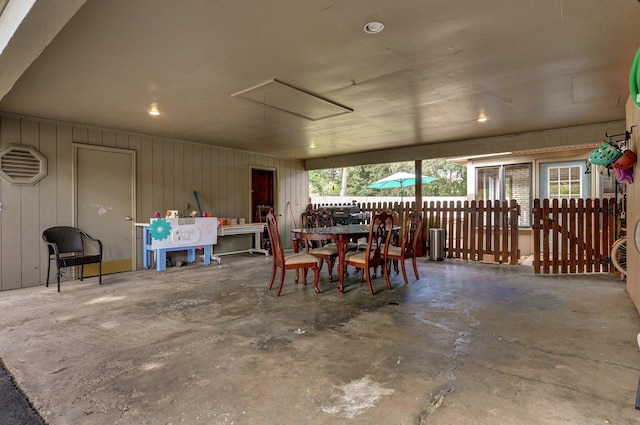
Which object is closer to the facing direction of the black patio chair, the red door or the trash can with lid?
the trash can with lid

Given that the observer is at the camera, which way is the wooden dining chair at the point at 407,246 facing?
facing away from the viewer and to the left of the viewer

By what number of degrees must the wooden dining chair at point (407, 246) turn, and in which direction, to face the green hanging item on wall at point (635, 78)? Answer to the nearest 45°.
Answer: approximately 180°

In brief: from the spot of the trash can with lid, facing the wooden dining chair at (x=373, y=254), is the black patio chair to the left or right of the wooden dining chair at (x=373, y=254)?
right

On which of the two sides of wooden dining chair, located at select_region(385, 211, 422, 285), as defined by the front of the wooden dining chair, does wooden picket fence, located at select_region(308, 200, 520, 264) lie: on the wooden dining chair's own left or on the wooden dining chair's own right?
on the wooden dining chair's own right

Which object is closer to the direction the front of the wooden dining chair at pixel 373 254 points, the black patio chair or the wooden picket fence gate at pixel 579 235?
the black patio chair

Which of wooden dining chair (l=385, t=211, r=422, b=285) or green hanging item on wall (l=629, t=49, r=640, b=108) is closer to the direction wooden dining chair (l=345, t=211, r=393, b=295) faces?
the wooden dining chair

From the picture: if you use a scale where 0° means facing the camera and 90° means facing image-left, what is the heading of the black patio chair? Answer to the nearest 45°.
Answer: approximately 315°

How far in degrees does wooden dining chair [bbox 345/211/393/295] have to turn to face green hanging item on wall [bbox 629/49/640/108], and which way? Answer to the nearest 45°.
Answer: approximately 180°

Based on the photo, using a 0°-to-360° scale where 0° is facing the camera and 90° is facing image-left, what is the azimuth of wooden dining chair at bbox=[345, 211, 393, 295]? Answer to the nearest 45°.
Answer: approximately 135°
